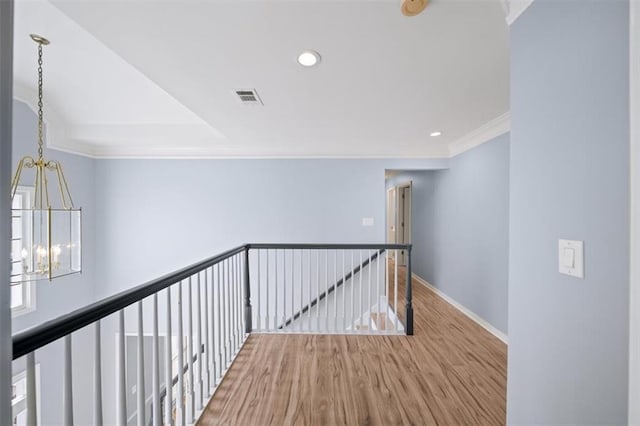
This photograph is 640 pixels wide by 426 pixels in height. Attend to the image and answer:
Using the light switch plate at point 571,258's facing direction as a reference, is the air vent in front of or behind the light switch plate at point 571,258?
in front

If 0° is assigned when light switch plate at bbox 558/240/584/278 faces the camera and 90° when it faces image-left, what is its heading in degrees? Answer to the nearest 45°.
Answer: approximately 45°

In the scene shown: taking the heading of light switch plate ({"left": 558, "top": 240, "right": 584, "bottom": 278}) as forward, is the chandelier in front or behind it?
in front

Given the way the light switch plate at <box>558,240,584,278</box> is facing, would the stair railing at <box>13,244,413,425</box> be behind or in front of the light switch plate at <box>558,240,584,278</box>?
in front
